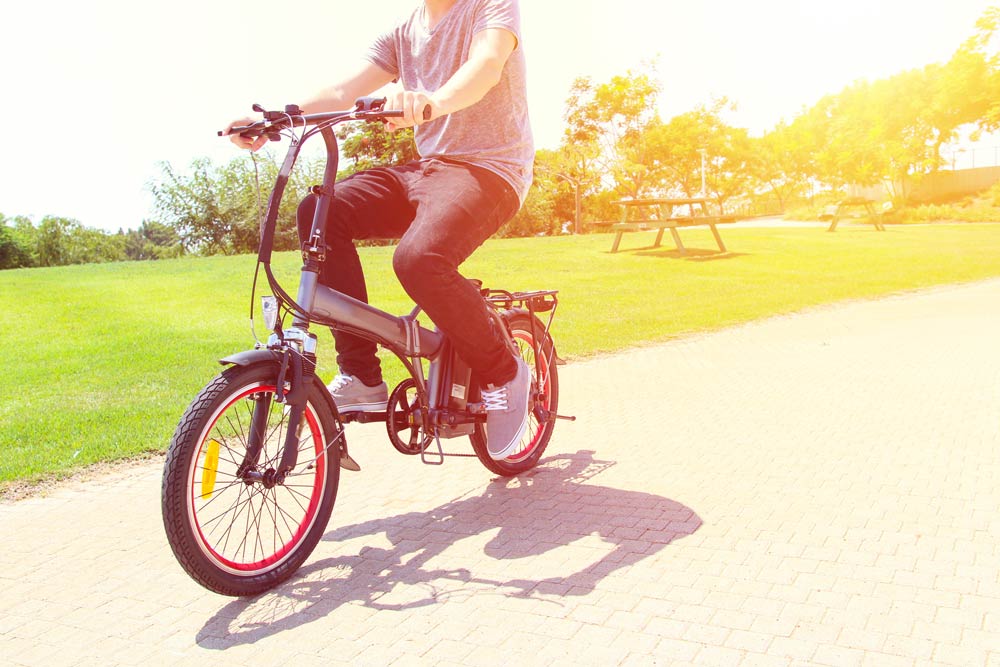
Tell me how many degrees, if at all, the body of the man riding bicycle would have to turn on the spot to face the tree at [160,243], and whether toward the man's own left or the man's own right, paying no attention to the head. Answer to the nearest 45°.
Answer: approximately 135° to the man's own right

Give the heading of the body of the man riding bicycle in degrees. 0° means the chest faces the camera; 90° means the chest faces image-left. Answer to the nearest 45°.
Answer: approximately 45°

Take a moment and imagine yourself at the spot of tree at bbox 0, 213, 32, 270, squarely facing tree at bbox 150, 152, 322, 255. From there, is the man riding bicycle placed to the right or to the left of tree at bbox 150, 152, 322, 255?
right

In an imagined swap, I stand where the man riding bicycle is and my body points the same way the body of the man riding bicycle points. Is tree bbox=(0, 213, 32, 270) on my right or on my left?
on my right

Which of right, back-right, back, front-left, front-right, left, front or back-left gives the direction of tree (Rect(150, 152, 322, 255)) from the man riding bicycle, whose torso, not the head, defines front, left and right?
back-right

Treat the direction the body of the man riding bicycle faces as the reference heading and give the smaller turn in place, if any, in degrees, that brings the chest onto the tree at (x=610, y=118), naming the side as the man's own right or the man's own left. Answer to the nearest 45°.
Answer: approximately 135° to the man's own right
